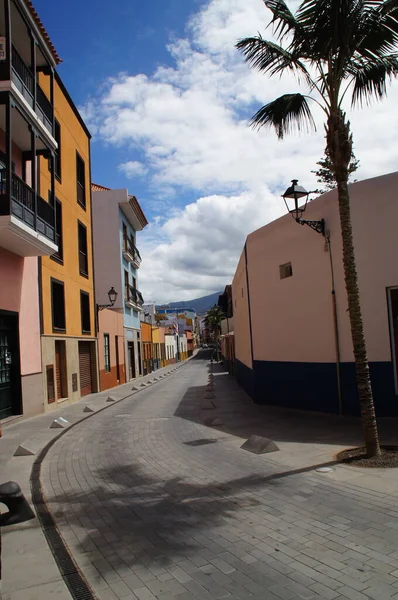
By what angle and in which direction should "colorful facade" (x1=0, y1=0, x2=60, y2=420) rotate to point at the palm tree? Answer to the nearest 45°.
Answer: approximately 45° to its right

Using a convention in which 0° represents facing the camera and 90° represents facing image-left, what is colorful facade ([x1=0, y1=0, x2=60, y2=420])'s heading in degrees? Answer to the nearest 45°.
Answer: approximately 270°

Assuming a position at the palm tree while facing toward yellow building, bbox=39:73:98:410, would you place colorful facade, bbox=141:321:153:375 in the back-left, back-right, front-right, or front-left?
front-right

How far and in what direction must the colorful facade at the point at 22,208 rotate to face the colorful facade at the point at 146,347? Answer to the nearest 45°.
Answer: approximately 90° to its left

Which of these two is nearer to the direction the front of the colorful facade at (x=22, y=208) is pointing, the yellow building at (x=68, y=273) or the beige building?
the beige building

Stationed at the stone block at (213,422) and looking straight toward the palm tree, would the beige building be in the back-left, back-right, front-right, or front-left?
front-left

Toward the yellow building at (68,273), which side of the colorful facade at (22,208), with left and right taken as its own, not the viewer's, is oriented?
left

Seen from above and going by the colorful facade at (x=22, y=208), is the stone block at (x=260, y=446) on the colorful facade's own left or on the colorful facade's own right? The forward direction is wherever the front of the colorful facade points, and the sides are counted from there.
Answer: on the colorful facade's own right
